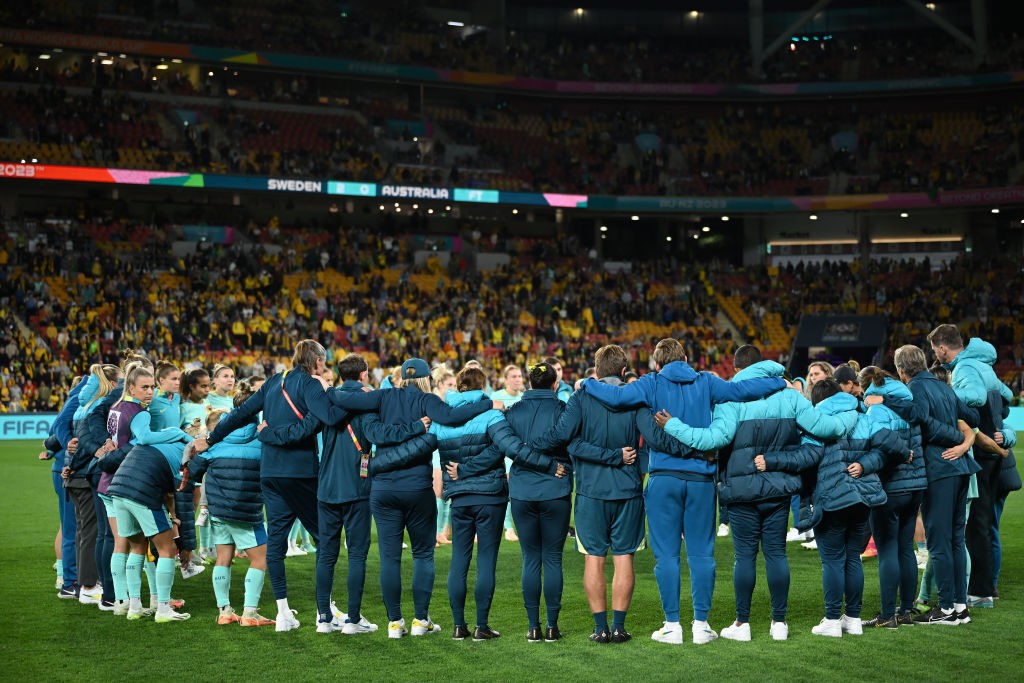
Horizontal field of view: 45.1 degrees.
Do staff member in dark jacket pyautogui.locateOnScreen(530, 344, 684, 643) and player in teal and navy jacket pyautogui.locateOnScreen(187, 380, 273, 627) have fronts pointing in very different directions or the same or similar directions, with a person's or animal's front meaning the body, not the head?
same or similar directions

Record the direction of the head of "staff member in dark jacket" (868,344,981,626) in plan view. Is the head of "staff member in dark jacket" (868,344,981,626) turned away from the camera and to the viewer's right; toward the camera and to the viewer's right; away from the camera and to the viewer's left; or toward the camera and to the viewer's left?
away from the camera and to the viewer's left

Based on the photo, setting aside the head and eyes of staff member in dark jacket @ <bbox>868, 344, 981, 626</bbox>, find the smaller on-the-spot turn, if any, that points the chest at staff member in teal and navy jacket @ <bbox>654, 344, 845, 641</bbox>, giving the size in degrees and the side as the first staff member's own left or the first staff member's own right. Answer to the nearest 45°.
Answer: approximately 90° to the first staff member's own left

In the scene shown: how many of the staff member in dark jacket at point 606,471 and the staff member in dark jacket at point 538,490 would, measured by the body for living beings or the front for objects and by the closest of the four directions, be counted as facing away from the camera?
2

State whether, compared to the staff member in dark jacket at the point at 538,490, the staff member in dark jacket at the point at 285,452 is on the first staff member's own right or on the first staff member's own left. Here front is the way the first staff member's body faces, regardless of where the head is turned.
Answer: on the first staff member's own left

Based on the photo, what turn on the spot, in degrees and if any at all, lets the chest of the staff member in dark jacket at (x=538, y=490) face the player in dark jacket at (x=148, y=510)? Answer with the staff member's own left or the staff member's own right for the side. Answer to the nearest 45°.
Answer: approximately 90° to the staff member's own left

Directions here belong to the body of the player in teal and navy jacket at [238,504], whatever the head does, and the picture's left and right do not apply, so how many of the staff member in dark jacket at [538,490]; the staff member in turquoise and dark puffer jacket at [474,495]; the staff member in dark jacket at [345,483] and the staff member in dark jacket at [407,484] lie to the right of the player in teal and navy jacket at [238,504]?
4

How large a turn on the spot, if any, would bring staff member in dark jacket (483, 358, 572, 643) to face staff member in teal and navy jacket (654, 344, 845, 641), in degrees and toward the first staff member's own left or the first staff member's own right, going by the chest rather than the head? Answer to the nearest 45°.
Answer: approximately 90° to the first staff member's own right

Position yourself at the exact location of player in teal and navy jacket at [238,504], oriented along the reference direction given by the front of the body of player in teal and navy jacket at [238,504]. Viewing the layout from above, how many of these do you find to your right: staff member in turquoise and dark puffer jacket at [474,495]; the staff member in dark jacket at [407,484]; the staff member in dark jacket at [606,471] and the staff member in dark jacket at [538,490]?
4

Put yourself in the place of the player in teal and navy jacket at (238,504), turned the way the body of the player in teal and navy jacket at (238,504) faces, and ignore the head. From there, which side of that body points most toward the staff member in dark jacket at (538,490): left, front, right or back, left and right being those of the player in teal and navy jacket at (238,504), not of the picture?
right

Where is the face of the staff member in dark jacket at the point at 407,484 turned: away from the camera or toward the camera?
away from the camera

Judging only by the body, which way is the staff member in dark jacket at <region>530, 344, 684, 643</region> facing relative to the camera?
away from the camera

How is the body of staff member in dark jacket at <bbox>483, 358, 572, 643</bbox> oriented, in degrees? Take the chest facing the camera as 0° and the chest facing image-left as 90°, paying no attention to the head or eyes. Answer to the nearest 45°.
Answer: approximately 180°

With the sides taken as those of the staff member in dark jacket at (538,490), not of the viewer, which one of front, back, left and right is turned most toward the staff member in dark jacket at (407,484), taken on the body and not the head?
left

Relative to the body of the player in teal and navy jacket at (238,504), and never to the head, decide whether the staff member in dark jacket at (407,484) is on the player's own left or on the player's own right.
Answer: on the player's own right
